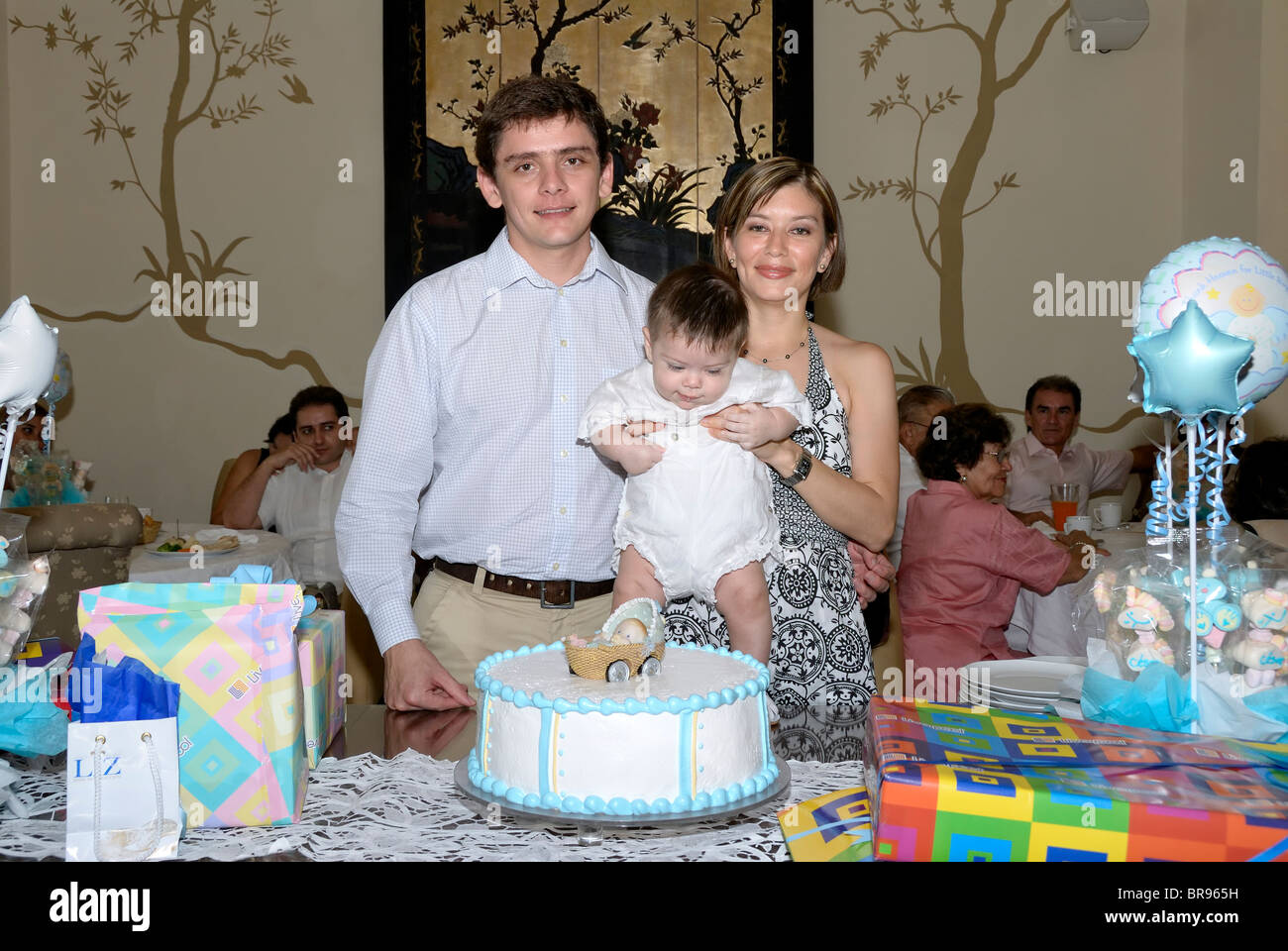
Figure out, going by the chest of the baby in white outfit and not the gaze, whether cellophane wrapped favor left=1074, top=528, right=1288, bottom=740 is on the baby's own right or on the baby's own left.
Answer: on the baby's own left

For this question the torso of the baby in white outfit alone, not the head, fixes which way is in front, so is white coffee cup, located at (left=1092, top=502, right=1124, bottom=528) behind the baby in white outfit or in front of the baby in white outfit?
behind

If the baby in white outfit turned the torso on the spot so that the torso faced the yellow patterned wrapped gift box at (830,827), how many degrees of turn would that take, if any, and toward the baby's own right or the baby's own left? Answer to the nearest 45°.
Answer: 0° — they already face it

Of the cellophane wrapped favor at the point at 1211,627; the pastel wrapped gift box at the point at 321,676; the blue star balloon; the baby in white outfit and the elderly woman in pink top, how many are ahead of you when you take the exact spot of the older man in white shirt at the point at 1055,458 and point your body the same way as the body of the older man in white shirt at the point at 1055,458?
5

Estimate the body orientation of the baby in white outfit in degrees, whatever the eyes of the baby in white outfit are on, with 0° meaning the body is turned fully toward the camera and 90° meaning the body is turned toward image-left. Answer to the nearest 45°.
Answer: approximately 0°

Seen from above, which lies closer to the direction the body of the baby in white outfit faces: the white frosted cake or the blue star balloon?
the white frosted cake

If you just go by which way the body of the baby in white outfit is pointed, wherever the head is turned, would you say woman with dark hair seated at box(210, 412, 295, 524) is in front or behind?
behind

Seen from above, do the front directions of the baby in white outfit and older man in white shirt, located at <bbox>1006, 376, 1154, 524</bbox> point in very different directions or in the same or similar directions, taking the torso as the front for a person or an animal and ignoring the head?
same or similar directions

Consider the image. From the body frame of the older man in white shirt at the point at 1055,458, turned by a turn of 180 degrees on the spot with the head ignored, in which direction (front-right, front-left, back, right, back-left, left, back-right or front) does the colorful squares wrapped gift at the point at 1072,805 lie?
back

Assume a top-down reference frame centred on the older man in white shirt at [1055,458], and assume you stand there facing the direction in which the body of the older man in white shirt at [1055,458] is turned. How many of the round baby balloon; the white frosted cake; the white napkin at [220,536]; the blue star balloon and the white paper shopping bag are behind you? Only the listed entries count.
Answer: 0

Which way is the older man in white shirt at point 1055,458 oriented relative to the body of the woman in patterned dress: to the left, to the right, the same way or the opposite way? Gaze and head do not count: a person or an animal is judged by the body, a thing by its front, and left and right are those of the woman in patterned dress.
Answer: the same way

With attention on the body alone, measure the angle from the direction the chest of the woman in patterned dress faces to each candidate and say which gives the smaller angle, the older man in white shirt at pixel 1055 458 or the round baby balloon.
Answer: the round baby balloon

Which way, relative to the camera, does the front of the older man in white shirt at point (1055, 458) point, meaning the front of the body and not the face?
toward the camera

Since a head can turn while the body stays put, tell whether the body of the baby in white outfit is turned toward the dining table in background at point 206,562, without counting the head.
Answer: no

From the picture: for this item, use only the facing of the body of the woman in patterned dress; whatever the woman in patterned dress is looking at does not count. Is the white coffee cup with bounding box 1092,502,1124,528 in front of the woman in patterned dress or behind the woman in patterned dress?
behind

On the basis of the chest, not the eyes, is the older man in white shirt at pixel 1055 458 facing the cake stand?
yes

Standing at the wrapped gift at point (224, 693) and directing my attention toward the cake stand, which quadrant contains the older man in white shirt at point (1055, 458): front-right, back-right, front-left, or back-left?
front-left

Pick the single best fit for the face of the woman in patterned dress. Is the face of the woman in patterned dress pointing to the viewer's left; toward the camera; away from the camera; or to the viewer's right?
toward the camera

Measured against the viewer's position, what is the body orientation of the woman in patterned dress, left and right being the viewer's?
facing the viewer
